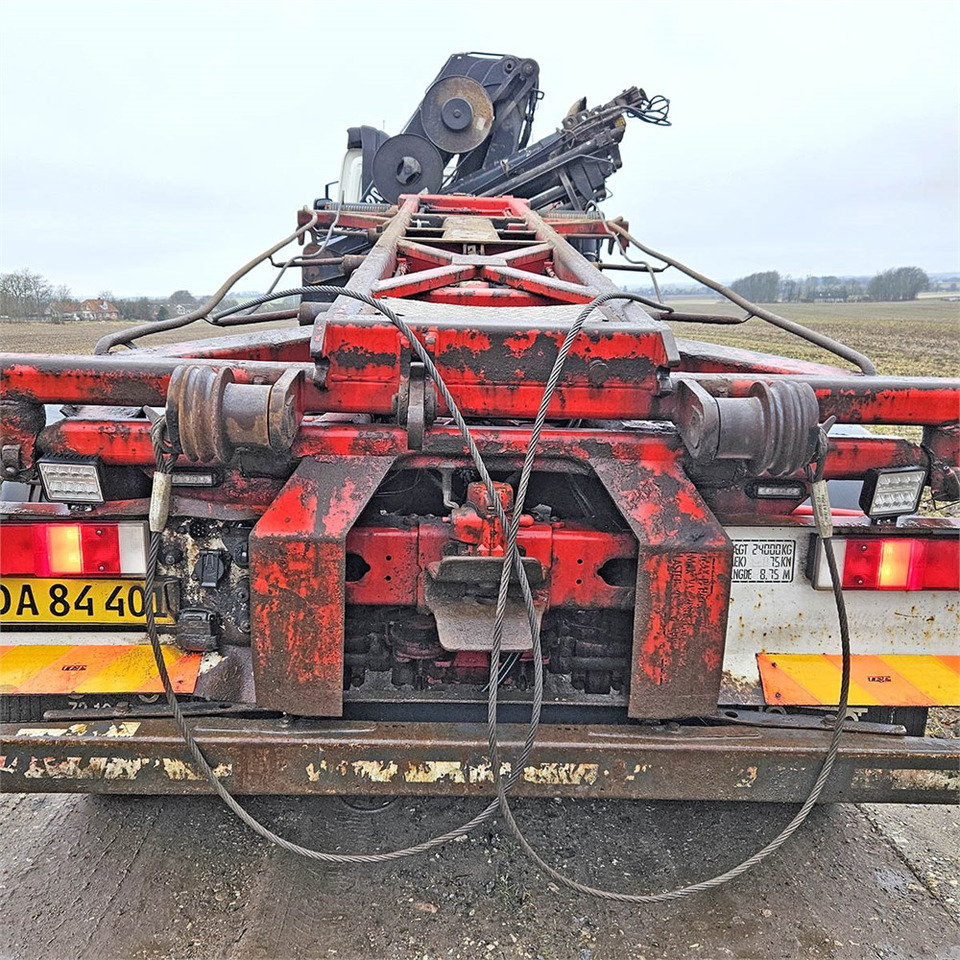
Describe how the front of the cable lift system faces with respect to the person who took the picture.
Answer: facing away from the viewer
